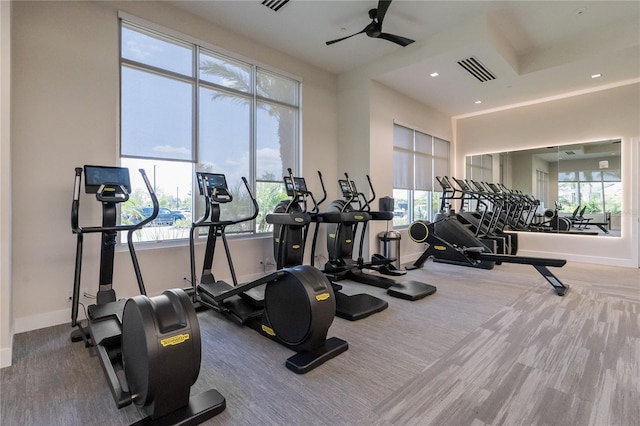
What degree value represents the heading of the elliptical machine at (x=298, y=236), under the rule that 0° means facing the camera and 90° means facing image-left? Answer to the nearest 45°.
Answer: approximately 135°

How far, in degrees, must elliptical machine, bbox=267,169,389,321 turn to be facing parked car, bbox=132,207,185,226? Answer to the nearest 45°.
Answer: approximately 45° to its left

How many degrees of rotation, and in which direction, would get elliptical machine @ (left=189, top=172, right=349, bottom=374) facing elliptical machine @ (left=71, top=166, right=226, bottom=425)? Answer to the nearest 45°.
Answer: approximately 90° to its left

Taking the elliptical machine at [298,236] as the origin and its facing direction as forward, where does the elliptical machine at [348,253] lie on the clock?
the elliptical machine at [348,253] is roughly at 3 o'clock from the elliptical machine at [298,236].

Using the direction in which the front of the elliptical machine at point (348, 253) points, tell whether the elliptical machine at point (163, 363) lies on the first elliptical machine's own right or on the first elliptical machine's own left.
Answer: on the first elliptical machine's own left

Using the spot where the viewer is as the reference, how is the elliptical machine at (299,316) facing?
facing away from the viewer and to the left of the viewer

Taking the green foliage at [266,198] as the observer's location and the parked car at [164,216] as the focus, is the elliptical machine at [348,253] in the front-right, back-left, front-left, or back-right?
back-left

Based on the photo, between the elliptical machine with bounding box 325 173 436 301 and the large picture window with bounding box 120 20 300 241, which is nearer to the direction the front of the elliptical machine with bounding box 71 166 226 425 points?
the large picture window

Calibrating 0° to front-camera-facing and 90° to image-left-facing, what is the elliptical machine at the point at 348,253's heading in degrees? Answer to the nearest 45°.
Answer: approximately 135°

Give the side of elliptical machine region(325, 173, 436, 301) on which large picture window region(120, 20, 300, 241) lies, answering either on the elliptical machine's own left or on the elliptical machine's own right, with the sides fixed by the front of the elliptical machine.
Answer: on the elliptical machine's own left

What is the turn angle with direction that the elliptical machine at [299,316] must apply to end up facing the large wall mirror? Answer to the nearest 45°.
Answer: approximately 90° to its right
